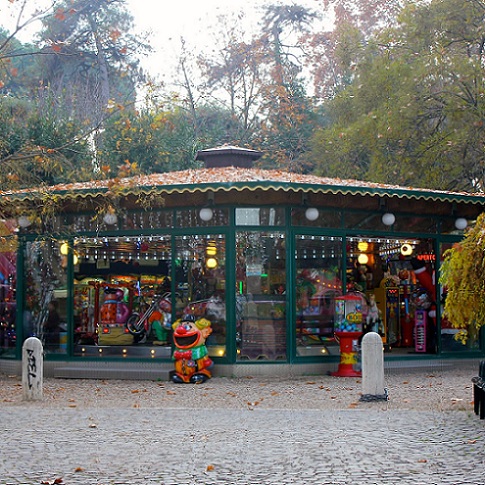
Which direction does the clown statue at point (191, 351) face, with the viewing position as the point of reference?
facing the viewer and to the left of the viewer

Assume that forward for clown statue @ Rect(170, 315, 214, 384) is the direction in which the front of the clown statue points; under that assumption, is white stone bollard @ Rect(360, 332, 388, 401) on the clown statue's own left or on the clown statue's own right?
on the clown statue's own left

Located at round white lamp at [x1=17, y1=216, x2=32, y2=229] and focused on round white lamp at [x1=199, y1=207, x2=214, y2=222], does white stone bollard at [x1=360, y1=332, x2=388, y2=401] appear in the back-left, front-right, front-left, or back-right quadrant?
front-right

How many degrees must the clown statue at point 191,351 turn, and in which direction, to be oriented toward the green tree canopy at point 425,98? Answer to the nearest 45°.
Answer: approximately 180°

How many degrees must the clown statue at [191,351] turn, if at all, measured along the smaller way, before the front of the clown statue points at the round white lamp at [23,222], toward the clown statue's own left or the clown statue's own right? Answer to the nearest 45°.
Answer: approximately 90° to the clown statue's own right

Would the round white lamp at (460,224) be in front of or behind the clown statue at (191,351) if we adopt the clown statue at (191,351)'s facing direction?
behind

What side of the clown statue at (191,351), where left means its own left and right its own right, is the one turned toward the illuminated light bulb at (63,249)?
right

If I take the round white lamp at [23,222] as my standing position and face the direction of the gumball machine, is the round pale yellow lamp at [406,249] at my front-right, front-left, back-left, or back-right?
front-left
